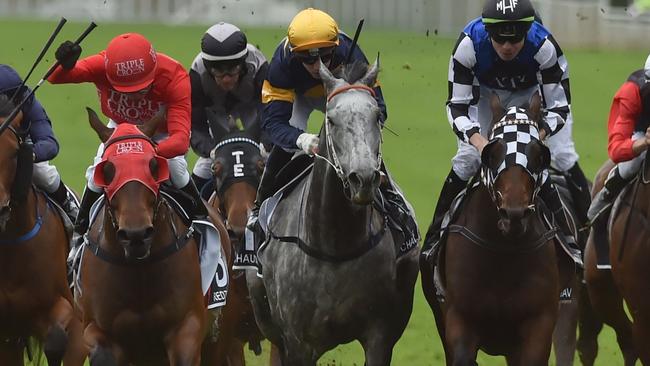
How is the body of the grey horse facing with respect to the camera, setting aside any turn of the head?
toward the camera

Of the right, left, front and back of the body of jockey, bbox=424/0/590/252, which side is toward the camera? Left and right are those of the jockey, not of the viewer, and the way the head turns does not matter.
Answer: front

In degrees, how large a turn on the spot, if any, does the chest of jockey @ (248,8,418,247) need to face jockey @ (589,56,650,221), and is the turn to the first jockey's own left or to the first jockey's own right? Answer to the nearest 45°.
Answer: approximately 90° to the first jockey's own left

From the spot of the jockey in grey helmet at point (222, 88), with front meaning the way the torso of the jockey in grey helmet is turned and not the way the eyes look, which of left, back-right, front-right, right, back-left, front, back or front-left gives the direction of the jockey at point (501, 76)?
front-left

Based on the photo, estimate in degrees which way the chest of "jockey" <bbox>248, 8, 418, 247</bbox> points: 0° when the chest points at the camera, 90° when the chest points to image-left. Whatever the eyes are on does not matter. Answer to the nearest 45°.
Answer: approximately 0°

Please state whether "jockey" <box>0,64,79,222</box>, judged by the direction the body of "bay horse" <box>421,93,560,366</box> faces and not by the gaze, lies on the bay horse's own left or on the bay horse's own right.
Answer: on the bay horse's own right

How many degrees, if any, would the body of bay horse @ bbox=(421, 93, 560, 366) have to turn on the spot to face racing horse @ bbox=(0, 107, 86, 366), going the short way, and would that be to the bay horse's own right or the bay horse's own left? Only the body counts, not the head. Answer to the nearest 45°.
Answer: approximately 90° to the bay horse's own right

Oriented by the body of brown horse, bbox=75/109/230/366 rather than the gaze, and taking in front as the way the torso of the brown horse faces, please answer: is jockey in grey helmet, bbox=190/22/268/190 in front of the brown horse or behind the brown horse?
behind

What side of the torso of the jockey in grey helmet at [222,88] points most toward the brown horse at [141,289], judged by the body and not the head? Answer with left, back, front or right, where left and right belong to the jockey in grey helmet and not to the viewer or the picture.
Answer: front

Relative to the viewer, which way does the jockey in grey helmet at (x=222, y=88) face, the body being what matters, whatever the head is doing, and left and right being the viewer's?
facing the viewer

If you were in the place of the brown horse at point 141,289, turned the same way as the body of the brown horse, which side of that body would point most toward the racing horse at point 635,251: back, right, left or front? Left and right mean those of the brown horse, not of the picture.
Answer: left
